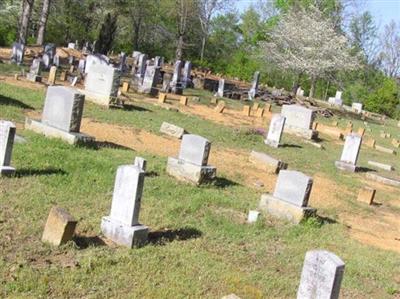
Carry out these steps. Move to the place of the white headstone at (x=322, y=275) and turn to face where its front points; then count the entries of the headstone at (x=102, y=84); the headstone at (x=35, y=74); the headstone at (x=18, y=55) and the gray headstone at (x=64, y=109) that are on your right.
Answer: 4

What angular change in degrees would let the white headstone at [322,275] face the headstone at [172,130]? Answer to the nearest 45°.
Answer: approximately 90° to its right

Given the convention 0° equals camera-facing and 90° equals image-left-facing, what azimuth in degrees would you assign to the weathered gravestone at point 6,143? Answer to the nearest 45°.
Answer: approximately 45°

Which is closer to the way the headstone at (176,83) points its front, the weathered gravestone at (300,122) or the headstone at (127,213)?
the headstone

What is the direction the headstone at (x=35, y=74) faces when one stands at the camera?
facing the viewer and to the left of the viewer

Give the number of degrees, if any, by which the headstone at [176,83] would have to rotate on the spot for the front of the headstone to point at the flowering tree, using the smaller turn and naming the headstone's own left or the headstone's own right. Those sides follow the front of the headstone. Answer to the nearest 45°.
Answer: approximately 180°

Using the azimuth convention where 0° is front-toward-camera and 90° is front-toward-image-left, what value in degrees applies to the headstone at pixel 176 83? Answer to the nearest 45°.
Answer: approximately 45°

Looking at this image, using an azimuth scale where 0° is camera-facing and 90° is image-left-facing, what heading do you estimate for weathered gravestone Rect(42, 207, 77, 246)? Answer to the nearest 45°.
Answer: approximately 45°

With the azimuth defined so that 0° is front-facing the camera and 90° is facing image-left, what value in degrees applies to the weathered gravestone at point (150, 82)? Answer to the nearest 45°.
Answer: approximately 45°

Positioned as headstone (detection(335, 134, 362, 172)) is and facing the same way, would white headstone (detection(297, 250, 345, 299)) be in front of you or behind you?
in front

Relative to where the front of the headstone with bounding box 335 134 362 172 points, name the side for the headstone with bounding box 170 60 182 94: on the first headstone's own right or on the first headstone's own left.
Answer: on the first headstone's own right
